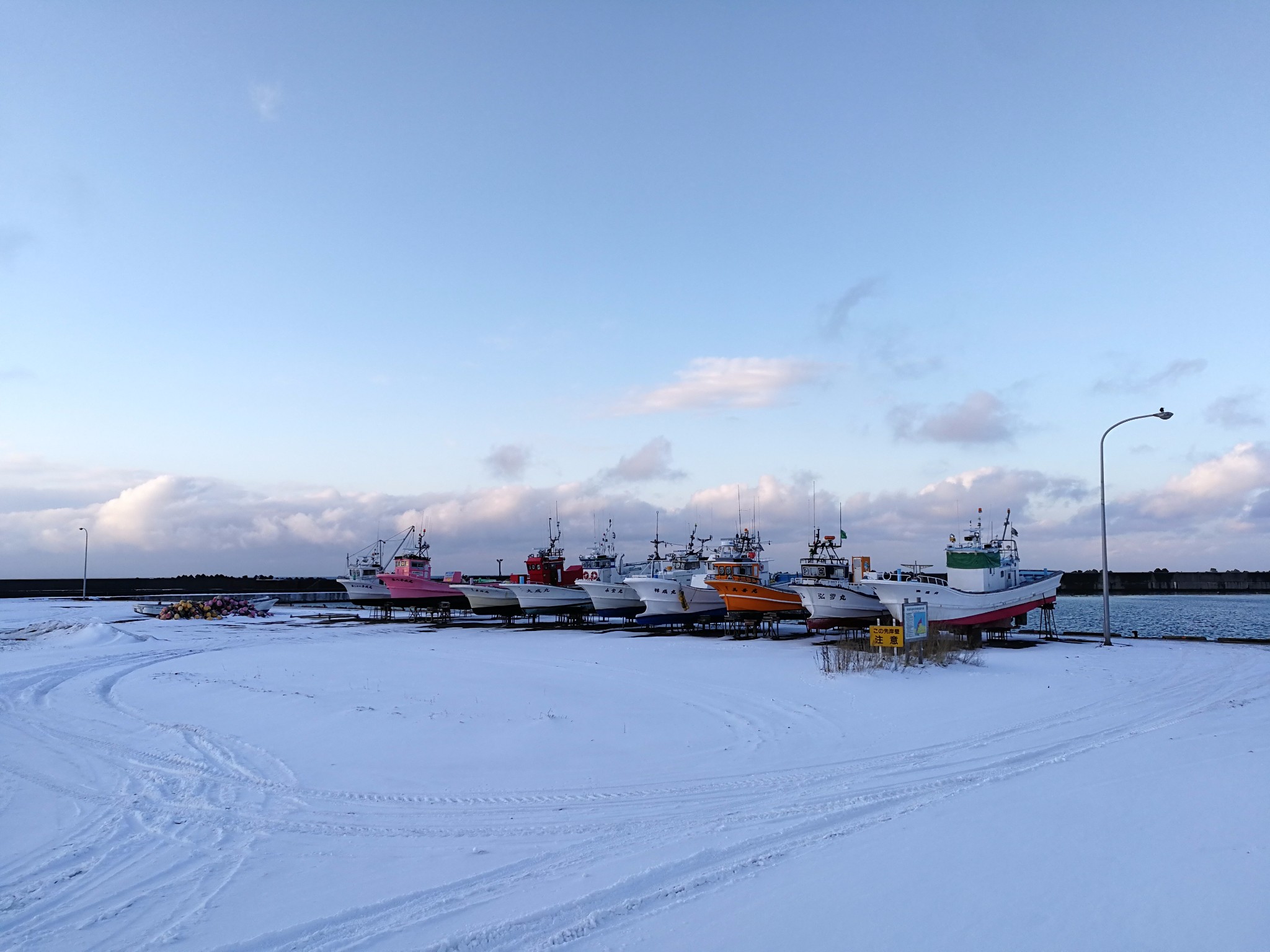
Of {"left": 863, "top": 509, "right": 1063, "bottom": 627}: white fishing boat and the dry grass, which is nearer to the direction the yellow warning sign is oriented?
the dry grass

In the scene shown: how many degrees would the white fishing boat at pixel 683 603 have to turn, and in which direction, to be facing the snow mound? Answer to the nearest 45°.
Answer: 0° — it already faces it

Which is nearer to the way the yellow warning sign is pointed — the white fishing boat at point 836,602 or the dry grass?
the dry grass

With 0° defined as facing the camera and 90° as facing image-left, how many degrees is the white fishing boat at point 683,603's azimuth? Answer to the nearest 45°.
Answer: approximately 45°

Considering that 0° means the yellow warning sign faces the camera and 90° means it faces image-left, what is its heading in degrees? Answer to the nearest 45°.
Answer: approximately 0°

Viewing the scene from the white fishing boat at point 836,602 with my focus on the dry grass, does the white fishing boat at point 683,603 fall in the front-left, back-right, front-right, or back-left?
back-right

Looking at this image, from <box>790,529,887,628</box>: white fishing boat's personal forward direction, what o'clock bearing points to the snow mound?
The snow mound is roughly at 1 o'clock from the white fishing boat.

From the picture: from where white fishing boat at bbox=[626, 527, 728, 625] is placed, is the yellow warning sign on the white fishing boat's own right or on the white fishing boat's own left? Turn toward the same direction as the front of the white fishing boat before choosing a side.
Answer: on the white fishing boat's own left
